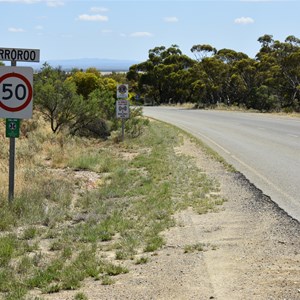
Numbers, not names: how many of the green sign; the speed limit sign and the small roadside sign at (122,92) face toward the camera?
3

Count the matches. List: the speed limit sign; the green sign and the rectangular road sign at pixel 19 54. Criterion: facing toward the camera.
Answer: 3

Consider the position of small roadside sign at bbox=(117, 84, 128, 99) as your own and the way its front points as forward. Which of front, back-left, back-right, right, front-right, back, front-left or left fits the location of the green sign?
front

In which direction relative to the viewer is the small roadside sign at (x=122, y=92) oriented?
toward the camera

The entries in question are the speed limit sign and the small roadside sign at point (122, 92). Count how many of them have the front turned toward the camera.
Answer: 2

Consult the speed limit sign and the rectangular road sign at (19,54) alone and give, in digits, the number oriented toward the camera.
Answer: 2

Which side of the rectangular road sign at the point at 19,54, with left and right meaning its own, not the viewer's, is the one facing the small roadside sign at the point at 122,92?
back

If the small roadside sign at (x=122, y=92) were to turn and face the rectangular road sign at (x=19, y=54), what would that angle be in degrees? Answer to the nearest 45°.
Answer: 0° — it already faces it

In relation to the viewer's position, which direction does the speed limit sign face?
facing the viewer

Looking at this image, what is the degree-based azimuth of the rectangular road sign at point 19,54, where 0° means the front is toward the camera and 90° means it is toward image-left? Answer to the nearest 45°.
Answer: approximately 0°

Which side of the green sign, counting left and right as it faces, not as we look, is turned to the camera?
front

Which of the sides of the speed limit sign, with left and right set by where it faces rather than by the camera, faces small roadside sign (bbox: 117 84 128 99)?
back

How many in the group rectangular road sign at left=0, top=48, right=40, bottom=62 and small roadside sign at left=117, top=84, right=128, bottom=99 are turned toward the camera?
2

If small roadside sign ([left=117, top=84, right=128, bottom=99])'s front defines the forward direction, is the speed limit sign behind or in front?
in front

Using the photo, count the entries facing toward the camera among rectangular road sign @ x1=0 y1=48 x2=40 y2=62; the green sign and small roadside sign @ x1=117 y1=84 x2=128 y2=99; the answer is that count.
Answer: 3

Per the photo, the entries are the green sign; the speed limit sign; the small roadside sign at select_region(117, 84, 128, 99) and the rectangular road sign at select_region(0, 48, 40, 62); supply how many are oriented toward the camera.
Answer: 4
